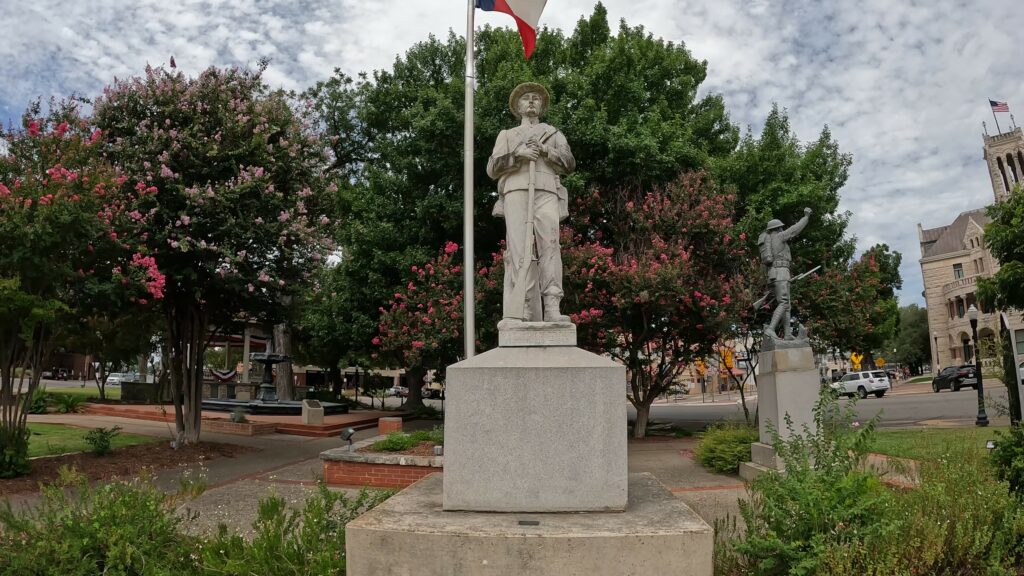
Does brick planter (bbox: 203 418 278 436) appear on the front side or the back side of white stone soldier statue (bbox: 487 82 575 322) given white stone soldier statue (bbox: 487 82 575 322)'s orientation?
on the back side

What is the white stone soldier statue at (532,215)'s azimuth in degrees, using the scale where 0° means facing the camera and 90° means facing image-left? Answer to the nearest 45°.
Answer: approximately 0°

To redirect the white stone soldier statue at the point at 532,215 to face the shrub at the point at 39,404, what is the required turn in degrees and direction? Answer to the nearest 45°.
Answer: approximately 135° to its right

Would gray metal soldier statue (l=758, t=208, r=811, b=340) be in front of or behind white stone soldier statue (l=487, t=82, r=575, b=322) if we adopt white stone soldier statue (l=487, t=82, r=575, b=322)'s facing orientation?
behind

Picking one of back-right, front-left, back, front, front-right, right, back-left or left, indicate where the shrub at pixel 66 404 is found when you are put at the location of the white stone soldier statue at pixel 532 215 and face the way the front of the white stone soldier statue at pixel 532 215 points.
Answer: back-right

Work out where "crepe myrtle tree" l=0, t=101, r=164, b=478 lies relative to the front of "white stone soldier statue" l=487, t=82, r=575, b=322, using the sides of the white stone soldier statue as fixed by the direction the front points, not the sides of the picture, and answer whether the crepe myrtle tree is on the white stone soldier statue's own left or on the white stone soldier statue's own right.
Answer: on the white stone soldier statue's own right

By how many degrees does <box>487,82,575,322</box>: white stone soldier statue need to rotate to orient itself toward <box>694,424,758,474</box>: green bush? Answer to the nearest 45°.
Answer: approximately 135° to its left

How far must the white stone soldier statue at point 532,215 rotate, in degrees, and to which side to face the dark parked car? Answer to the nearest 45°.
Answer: approximately 135° to its left

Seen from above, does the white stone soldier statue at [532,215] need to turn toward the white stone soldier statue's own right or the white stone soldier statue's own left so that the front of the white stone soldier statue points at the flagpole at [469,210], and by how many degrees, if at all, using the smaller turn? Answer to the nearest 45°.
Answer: approximately 180°

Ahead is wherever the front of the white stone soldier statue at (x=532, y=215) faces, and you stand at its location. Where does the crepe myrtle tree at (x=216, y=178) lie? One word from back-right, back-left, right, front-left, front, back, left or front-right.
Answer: back-right

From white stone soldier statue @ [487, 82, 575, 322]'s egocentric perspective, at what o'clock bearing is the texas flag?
The texas flag is roughly at 6 o'clock from the white stone soldier statue.
